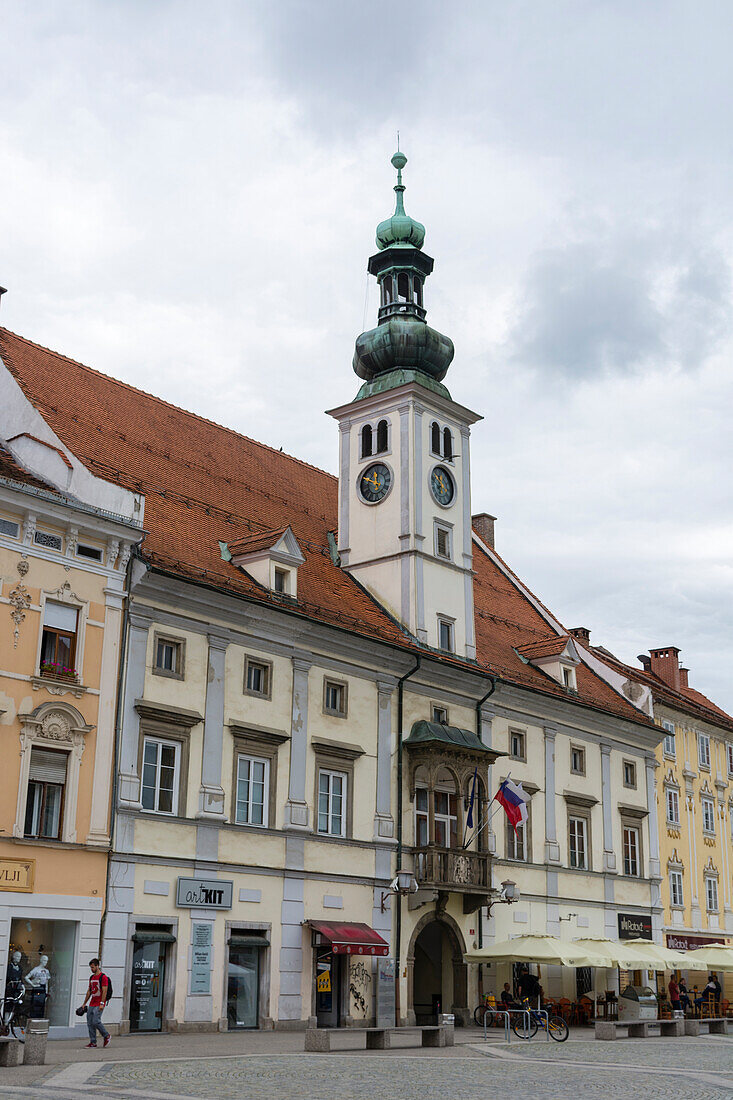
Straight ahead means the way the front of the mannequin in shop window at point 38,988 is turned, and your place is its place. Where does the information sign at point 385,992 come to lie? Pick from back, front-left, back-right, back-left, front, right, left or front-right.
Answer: left

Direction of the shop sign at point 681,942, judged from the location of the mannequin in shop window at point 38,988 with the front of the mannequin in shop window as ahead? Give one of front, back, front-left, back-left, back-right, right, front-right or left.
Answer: left

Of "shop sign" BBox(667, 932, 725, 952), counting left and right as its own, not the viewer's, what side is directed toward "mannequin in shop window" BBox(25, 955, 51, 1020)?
right

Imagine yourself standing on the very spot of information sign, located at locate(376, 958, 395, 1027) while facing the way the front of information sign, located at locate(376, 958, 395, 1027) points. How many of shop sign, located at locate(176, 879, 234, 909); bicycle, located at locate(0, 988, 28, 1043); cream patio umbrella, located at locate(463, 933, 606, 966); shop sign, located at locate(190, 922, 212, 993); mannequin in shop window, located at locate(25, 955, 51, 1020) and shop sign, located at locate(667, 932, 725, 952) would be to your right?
4

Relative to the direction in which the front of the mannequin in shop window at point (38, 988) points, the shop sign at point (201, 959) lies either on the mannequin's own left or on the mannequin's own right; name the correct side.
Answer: on the mannequin's own left

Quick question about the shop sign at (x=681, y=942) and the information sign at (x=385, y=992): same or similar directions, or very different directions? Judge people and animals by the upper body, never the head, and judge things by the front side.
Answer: same or similar directions

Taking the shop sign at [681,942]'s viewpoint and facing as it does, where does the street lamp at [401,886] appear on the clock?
The street lamp is roughly at 2 o'clock from the shop sign.

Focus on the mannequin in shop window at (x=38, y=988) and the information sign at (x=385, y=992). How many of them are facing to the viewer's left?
0

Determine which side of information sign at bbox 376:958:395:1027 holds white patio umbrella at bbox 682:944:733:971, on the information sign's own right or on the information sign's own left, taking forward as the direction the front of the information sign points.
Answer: on the information sign's own left

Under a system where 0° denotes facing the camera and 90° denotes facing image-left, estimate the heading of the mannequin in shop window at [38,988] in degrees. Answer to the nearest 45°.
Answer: approximately 315°

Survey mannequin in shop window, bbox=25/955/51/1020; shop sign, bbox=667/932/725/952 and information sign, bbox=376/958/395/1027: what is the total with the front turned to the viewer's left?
0

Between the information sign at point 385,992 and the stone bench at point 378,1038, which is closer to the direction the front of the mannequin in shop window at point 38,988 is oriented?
the stone bench

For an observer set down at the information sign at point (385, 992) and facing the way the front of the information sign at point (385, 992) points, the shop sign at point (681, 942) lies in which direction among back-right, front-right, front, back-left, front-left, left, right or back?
left

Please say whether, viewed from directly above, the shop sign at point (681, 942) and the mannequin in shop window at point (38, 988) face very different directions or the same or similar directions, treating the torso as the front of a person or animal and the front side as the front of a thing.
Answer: same or similar directions

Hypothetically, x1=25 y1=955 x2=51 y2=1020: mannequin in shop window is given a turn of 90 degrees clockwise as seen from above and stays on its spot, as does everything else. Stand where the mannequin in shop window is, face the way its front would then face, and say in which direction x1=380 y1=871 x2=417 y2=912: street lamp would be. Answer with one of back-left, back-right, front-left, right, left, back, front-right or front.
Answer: back
